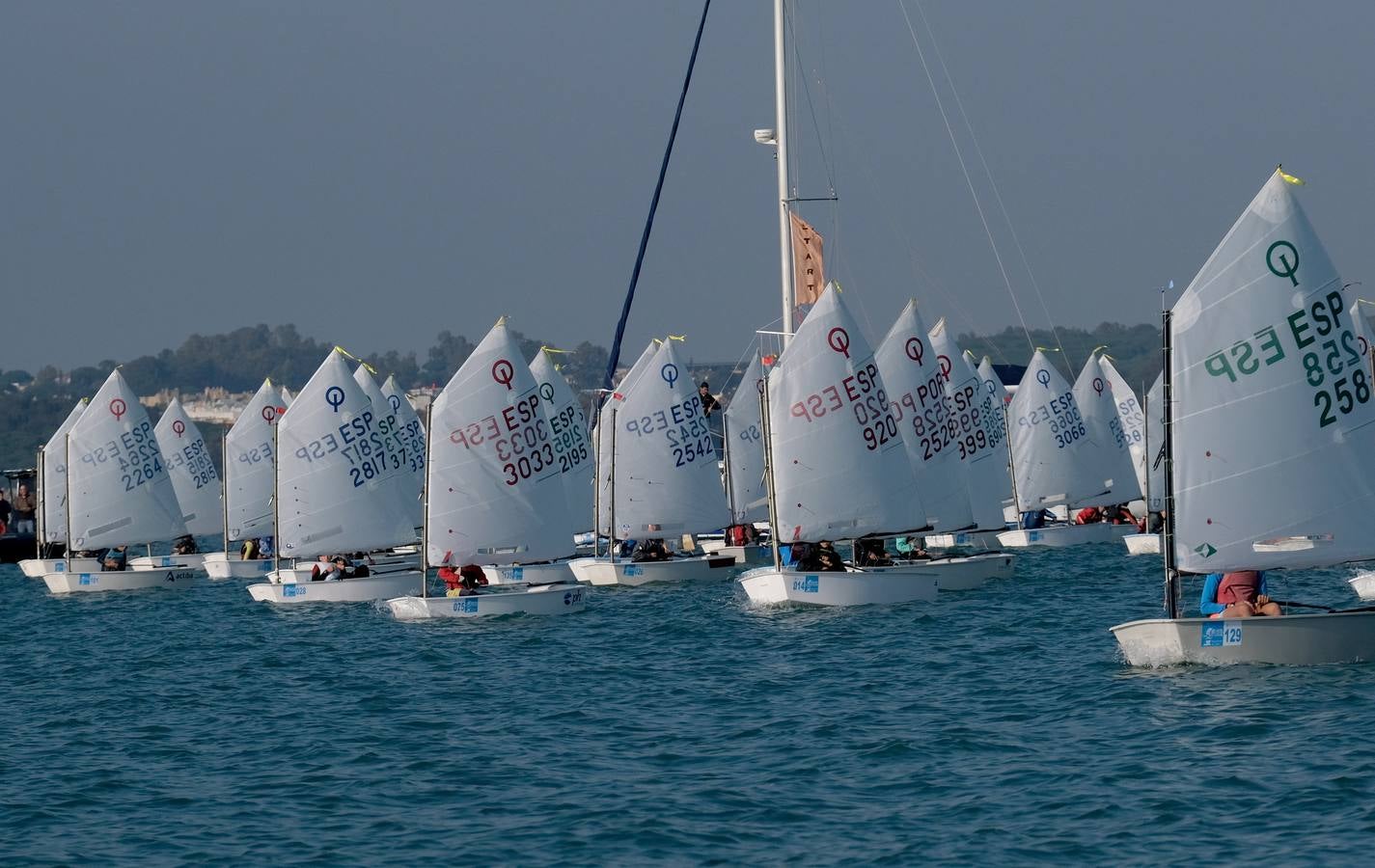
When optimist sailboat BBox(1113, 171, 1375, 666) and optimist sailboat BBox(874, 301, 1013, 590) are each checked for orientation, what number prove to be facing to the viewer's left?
2

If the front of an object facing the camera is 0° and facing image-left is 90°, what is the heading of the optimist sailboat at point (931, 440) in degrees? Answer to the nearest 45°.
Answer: approximately 90°

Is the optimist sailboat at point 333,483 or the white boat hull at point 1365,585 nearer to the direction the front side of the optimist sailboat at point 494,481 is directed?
the optimist sailboat

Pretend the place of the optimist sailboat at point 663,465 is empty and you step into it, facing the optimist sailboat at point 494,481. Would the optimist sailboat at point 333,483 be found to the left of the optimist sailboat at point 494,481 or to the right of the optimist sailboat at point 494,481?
right

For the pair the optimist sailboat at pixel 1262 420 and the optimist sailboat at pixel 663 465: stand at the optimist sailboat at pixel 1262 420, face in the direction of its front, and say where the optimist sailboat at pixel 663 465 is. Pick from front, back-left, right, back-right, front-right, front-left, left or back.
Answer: front-right

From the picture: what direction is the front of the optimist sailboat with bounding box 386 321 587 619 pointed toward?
to the viewer's left

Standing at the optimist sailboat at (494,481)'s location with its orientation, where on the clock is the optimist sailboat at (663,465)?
the optimist sailboat at (663,465) is roughly at 4 o'clock from the optimist sailboat at (494,481).

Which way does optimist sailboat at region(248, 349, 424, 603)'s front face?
to the viewer's left

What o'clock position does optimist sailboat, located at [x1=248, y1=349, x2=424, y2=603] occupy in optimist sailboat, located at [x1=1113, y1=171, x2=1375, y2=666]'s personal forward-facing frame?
optimist sailboat, located at [x1=248, y1=349, x2=424, y2=603] is roughly at 1 o'clock from optimist sailboat, located at [x1=1113, y1=171, x2=1375, y2=666].

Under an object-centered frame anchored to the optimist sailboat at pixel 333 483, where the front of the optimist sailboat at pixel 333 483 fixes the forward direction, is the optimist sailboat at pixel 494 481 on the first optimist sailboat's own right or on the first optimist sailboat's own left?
on the first optimist sailboat's own left

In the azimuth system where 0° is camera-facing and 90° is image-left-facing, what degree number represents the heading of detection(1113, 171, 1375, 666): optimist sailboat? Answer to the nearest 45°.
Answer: approximately 90°
